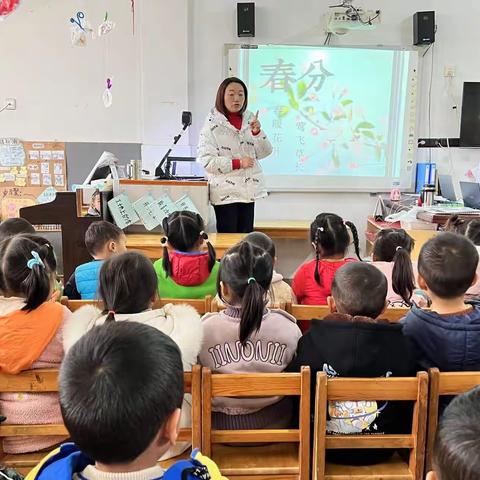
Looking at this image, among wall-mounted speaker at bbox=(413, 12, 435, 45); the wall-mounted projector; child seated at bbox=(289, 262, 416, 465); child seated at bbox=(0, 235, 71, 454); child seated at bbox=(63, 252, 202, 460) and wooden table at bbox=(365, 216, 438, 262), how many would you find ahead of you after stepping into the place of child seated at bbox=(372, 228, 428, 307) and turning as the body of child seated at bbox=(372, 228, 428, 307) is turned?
3

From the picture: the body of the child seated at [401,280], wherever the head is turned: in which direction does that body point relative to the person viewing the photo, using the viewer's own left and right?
facing away from the viewer

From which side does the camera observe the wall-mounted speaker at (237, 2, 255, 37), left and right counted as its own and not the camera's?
front

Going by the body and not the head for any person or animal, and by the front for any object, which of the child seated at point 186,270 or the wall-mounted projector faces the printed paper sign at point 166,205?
the child seated

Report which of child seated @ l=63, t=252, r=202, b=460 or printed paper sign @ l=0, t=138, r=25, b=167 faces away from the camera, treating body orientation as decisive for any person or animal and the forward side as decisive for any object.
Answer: the child seated

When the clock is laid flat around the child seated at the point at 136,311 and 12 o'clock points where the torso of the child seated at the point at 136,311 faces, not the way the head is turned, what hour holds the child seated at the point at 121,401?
the child seated at the point at 121,401 is roughly at 6 o'clock from the child seated at the point at 136,311.

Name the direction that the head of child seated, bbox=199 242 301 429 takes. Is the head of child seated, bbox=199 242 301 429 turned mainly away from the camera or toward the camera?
away from the camera

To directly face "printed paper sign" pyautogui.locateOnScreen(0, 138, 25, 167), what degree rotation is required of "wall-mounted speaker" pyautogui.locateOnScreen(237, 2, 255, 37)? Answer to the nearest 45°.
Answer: approximately 90° to its right

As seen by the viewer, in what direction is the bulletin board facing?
toward the camera

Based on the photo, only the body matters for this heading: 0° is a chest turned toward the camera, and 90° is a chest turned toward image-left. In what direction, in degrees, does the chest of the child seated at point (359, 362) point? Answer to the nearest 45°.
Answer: approximately 180°

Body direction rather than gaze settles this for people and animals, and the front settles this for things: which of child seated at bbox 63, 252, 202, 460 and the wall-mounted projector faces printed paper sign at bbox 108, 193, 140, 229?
the child seated

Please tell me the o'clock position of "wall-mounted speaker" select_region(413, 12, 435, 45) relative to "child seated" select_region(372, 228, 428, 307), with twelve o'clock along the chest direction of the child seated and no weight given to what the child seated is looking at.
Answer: The wall-mounted speaker is roughly at 12 o'clock from the child seated.

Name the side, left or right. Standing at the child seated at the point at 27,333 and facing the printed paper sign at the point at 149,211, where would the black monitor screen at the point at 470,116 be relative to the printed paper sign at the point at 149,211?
right

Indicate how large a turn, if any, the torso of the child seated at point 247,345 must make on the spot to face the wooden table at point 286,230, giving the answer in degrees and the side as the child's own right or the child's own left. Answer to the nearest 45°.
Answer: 0° — they already face it

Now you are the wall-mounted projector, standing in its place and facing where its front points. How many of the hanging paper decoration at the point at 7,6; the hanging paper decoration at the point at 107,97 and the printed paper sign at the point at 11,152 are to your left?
3
